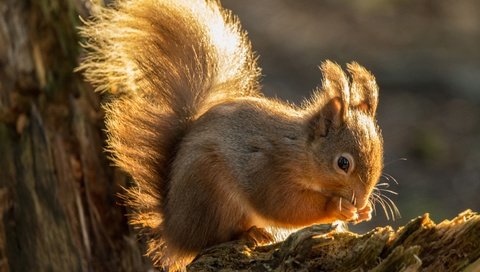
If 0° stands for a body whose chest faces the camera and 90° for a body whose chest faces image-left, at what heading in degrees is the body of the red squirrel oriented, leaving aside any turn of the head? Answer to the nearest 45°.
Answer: approximately 270°

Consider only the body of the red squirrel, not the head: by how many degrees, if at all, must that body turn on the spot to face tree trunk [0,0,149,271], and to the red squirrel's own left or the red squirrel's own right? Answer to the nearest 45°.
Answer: approximately 180°
